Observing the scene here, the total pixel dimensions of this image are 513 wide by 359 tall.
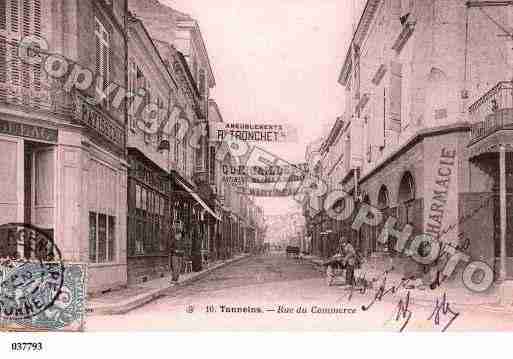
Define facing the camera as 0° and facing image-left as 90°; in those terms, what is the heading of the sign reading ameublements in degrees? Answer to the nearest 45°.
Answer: approximately 0°
